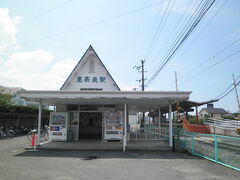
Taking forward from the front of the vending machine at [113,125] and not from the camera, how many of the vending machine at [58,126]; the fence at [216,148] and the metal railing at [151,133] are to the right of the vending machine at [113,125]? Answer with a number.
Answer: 1

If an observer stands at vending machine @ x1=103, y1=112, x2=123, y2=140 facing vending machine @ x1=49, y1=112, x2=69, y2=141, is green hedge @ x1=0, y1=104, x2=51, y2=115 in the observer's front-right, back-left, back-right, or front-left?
front-right

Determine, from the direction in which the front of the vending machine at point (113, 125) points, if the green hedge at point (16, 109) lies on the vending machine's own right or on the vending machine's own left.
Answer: on the vending machine's own right

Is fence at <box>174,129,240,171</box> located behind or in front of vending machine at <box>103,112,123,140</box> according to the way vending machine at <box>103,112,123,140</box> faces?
in front

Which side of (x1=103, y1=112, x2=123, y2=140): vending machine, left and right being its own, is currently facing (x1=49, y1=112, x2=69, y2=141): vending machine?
right

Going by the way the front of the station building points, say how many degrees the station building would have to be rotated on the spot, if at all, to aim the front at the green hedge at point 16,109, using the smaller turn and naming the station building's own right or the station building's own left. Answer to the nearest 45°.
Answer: approximately 135° to the station building's own right

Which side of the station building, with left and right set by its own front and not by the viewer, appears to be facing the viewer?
front

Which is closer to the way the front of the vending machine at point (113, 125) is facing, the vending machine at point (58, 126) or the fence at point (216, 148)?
the fence

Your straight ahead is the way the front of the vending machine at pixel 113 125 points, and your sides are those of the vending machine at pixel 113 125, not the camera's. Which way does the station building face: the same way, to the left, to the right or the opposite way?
the same way

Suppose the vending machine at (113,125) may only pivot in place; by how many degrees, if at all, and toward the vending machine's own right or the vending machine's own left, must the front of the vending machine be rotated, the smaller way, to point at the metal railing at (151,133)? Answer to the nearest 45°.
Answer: approximately 135° to the vending machine's own left

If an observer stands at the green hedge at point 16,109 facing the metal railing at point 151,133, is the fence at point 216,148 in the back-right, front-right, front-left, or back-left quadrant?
front-right
